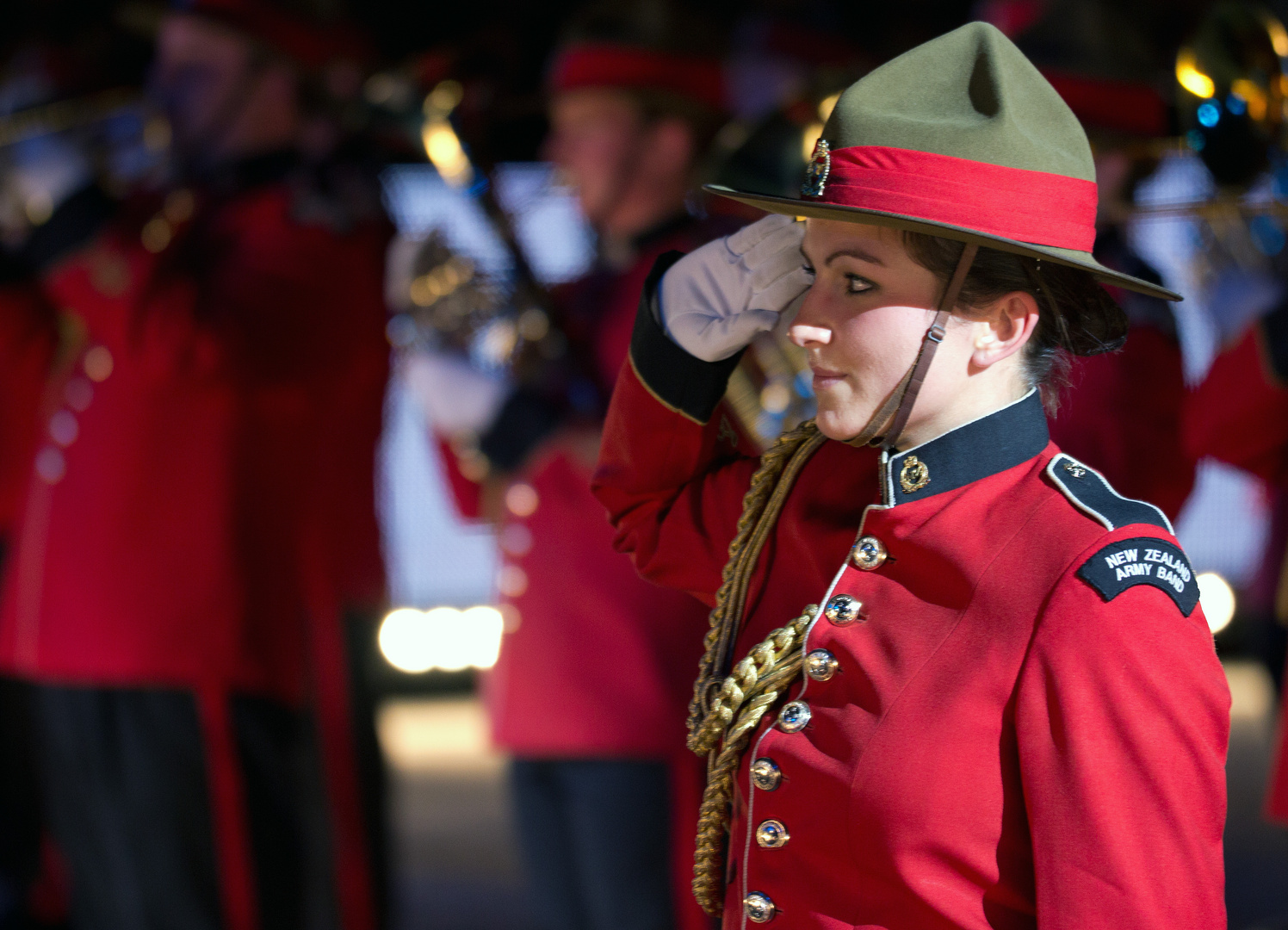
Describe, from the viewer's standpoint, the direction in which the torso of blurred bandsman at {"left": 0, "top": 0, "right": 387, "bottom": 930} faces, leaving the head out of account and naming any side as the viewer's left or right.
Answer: facing the viewer and to the left of the viewer

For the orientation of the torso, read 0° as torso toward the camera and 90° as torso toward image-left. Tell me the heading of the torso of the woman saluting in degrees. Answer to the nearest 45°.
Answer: approximately 45°

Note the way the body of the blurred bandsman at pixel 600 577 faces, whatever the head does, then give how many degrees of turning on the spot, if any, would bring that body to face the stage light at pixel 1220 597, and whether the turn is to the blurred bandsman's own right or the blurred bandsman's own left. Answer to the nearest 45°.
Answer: approximately 180°

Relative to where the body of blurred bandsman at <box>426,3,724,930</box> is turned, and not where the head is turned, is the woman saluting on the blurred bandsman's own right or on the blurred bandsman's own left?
on the blurred bandsman's own left

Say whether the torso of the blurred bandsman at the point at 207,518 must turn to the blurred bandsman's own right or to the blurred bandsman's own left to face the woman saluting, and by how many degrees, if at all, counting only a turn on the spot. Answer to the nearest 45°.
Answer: approximately 45° to the blurred bandsman's own left

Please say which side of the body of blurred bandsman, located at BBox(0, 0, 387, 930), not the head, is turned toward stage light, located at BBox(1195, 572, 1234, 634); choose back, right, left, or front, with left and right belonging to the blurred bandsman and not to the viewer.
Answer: back

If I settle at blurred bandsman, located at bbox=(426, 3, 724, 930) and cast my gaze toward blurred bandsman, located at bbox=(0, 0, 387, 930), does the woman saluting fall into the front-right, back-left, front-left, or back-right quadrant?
back-left

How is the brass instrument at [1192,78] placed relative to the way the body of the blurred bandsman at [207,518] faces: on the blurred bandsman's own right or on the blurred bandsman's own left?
on the blurred bandsman's own left
